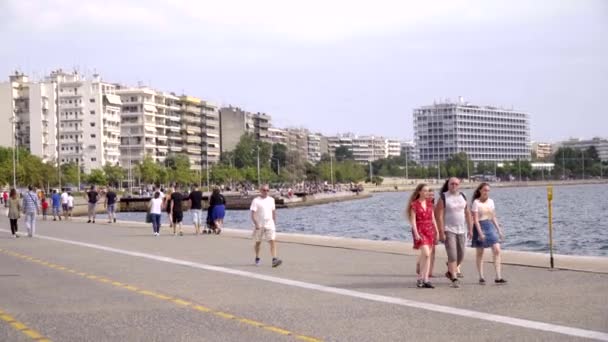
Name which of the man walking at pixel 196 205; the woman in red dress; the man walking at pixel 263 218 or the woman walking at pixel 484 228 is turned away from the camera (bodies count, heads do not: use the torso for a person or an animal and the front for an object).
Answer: the man walking at pixel 196 205

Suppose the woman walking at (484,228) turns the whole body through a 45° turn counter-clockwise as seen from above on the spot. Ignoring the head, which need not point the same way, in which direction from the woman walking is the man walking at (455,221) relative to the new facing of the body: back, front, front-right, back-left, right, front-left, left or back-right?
back

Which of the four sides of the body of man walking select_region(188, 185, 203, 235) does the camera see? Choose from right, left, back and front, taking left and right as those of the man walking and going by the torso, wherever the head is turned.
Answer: back

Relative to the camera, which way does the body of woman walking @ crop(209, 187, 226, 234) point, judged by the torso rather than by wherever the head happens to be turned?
away from the camera

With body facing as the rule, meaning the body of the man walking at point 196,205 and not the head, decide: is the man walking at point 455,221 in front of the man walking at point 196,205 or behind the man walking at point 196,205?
behind

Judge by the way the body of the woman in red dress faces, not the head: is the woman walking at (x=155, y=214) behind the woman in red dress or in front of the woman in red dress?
behind

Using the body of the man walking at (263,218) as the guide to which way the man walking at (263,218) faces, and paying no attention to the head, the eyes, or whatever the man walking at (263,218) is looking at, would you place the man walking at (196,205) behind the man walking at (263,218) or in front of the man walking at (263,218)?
behind

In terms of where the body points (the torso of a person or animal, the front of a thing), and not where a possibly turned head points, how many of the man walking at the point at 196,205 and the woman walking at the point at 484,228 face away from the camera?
1

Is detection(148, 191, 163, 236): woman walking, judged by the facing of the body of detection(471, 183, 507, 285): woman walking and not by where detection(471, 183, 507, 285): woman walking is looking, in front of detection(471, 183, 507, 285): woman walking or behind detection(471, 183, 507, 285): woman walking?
behind

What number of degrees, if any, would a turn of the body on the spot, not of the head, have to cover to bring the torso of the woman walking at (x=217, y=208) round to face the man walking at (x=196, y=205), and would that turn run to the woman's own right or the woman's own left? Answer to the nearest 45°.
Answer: approximately 45° to the woman's own left
